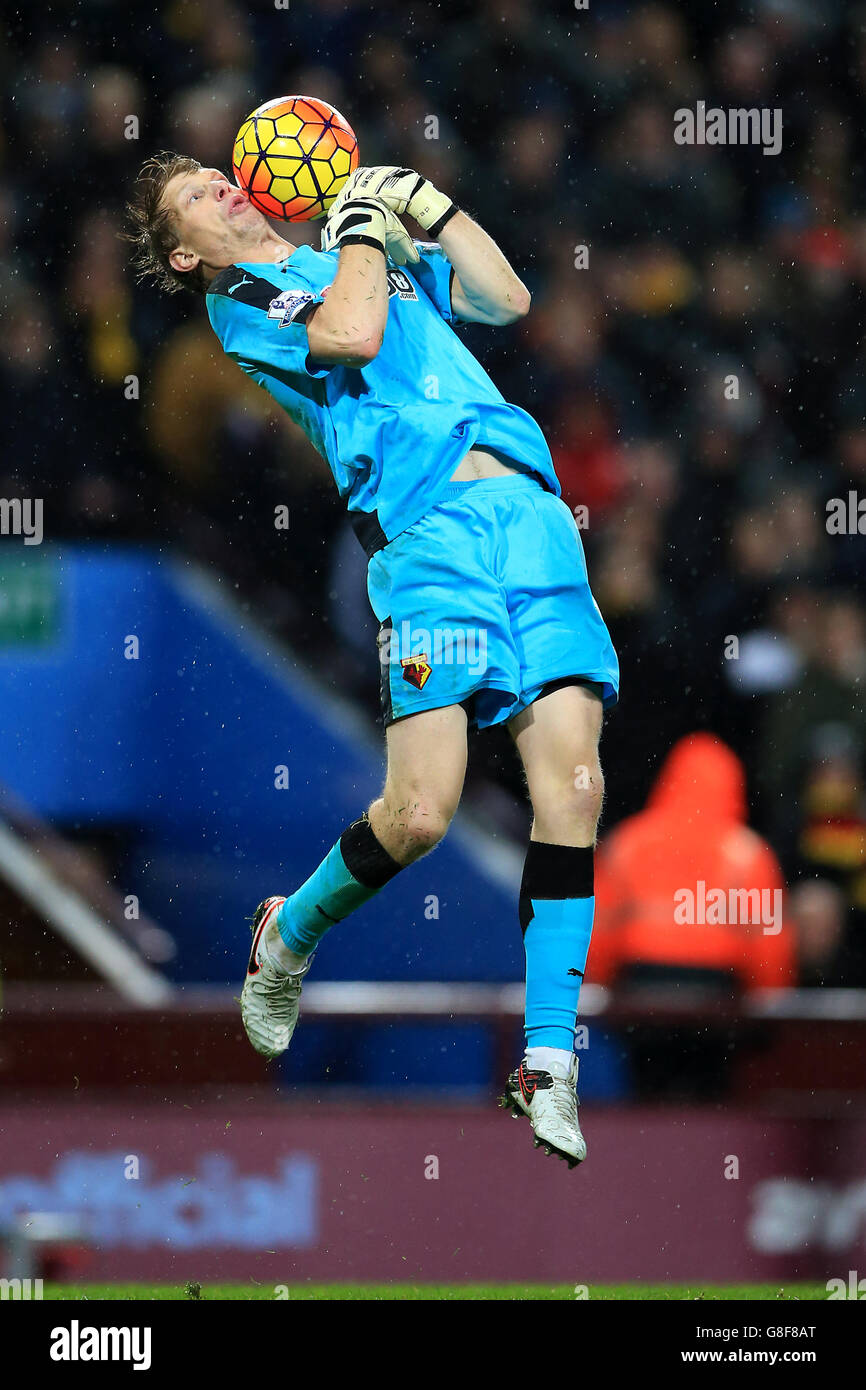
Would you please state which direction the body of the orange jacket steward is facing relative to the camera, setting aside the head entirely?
away from the camera

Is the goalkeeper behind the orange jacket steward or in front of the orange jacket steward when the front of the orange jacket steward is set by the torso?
behind

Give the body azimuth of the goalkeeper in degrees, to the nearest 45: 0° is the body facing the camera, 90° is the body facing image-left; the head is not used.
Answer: approximately 315°

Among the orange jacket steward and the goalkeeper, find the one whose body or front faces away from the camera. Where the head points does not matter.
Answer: the orange jacket steward

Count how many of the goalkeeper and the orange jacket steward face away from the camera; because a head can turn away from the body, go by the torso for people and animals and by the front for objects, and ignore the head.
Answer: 1

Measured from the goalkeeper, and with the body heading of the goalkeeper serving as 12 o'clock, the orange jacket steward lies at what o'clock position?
The orange jacket steward is roughly at 8 o'clock from the goalkeeper.

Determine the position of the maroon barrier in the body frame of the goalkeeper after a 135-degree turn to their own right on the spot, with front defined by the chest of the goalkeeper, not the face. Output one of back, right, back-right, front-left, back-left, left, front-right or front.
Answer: right
